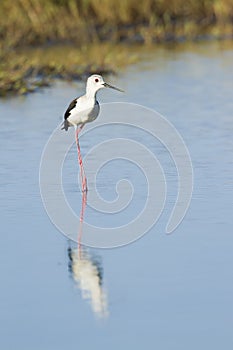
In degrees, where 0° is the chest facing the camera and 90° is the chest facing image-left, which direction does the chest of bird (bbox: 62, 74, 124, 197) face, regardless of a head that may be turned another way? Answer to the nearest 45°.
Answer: approximately 315°
